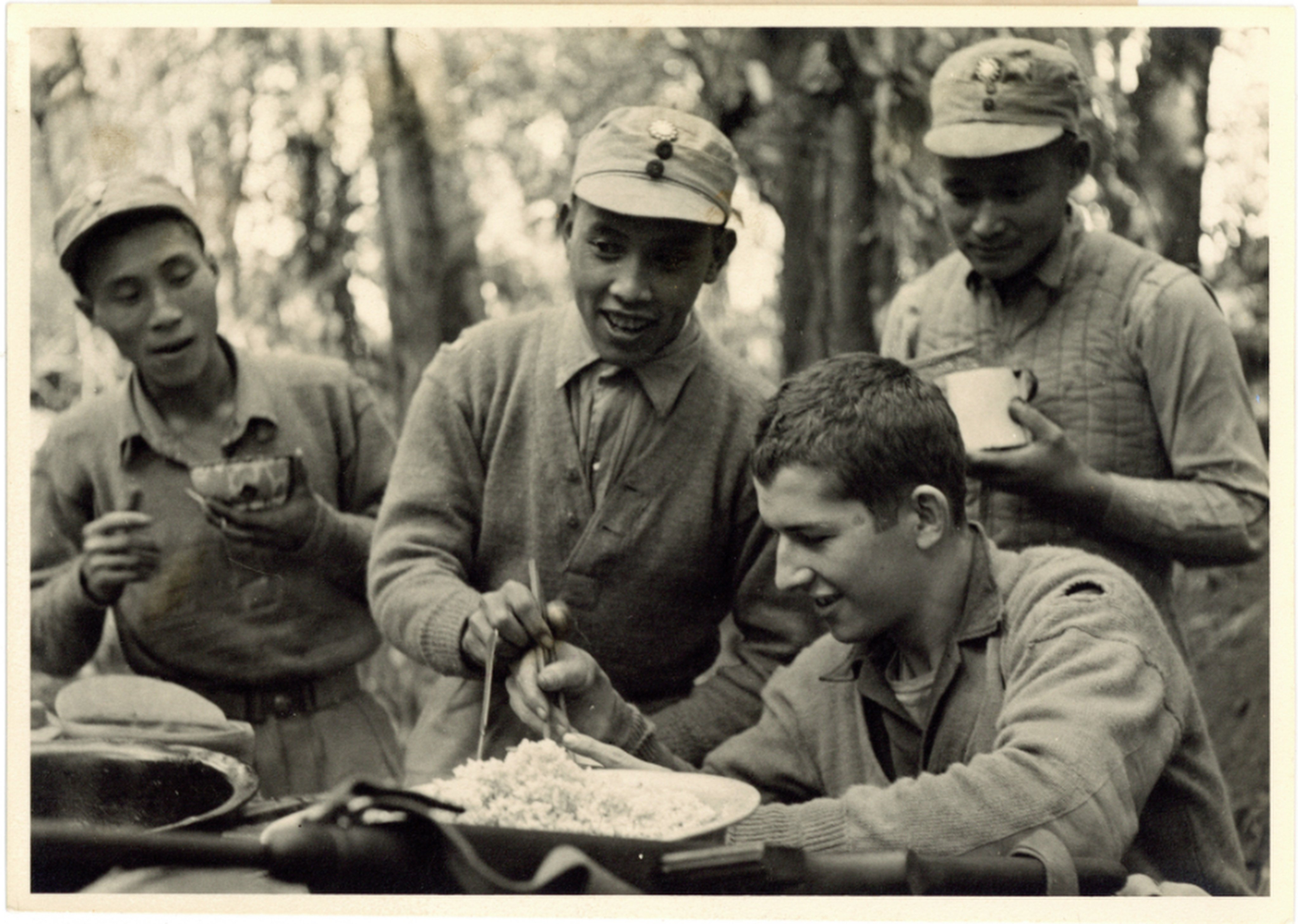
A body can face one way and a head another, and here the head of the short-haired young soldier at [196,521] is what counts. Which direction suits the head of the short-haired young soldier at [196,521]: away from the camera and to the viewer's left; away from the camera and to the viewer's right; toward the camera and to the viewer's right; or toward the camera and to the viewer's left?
toward the camera and to the viewer's right

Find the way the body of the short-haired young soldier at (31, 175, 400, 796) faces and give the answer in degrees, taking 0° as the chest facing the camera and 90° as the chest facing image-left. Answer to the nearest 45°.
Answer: approximately 0°

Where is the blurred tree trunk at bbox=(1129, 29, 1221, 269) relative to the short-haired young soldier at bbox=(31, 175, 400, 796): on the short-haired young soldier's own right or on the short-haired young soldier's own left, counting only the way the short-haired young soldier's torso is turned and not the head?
on the short-haired young soldier's own left

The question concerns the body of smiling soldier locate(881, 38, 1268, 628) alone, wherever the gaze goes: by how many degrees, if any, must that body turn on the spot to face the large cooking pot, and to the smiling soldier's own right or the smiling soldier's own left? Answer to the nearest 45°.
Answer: approximately 45° to the smiling soldier's own right

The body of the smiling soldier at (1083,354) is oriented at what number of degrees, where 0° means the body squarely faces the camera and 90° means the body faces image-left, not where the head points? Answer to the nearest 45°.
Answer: approximately 45°
